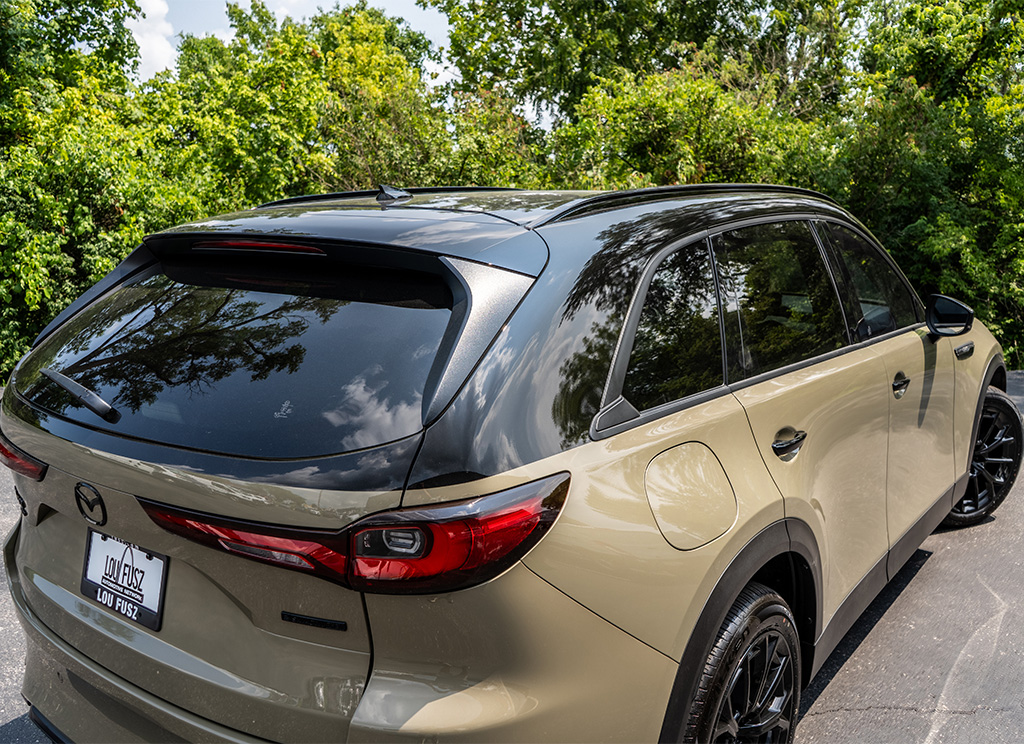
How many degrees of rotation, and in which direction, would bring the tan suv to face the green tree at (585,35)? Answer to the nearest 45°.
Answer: approximately 45° to its left

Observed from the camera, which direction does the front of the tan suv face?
facing away from the viewer and to the right of the viewer
